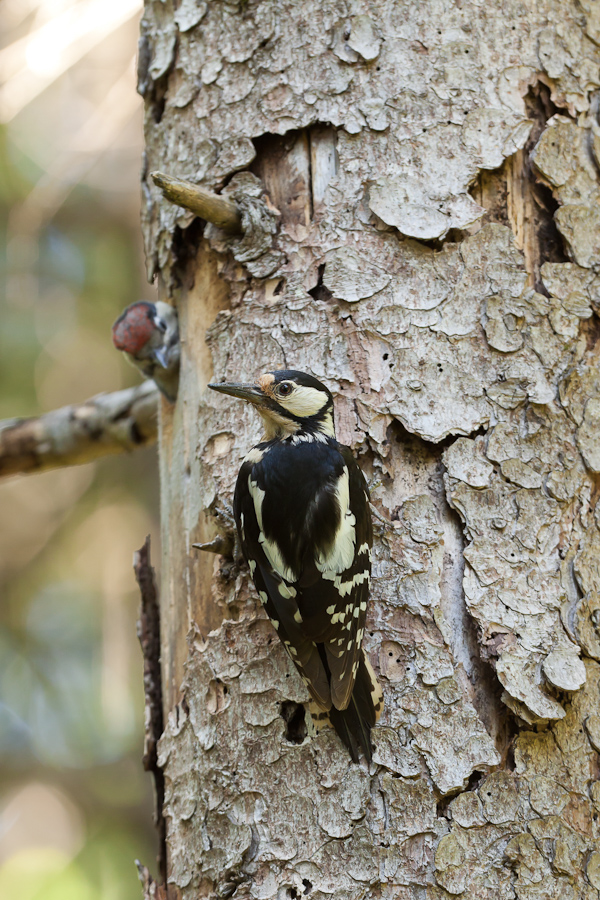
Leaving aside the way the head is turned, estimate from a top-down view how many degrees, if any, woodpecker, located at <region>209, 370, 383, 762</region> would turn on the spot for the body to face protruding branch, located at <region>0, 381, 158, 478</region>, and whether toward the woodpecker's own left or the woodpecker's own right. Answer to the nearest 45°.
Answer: approximately 45° to the woodpecker's own left

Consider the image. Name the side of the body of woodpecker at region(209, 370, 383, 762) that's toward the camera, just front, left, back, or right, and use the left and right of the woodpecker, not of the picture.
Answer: back
